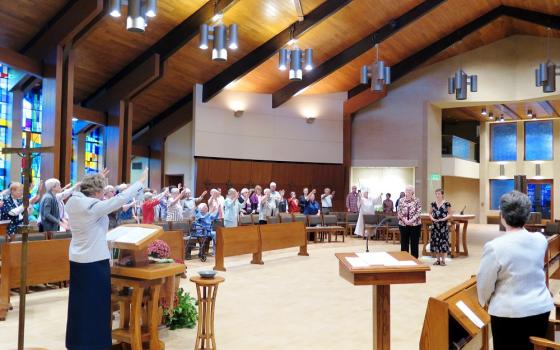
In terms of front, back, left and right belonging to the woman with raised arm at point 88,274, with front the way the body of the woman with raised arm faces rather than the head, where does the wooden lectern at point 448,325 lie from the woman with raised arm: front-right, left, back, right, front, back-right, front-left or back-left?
right

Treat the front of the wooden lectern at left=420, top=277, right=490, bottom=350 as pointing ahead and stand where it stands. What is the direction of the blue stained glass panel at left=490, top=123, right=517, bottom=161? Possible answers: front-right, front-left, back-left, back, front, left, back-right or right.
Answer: front-right

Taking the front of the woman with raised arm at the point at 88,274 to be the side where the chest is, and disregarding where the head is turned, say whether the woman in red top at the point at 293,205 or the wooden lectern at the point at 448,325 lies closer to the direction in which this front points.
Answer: the woman in red top

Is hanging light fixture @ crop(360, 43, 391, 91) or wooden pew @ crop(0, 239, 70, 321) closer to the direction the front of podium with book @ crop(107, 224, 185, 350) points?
the hanging light fixture

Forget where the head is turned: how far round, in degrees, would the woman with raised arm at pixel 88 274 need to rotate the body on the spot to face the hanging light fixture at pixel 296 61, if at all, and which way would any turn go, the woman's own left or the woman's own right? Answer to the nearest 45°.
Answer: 0° — they already face it

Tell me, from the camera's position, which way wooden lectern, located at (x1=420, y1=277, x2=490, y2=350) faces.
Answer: facing away from the viewer and to the left of the viewer

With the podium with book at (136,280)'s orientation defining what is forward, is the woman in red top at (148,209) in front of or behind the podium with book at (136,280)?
in front

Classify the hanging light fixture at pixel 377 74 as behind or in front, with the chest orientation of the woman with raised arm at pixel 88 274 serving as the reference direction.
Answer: in front

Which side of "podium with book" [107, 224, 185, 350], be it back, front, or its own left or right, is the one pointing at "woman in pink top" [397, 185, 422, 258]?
front
